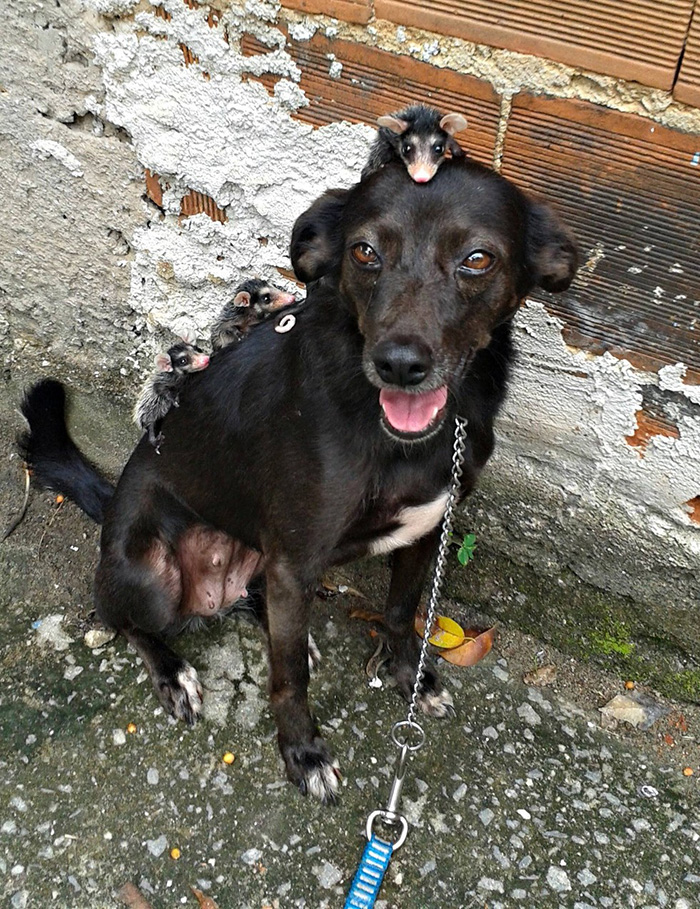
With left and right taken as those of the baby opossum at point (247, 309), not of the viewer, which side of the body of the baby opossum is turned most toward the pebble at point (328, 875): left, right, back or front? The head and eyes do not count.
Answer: right

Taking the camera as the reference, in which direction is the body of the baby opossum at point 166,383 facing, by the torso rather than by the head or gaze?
to the viewer's right

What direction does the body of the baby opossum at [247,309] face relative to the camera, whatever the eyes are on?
to the viewer's right

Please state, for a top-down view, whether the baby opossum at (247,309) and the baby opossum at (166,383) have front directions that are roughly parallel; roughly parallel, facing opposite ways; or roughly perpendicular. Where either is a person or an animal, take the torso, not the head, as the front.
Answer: roughly parallel

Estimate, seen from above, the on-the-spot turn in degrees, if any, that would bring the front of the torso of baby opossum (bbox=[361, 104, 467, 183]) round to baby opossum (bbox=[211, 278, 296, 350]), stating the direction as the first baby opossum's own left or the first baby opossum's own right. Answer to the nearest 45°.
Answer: approximately 135° to the first baby opossum's own right

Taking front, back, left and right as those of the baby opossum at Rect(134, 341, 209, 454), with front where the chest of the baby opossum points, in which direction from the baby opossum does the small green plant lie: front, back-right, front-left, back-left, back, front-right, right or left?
front

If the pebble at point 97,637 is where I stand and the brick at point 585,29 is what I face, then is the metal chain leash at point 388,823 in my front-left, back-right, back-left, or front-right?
front-right

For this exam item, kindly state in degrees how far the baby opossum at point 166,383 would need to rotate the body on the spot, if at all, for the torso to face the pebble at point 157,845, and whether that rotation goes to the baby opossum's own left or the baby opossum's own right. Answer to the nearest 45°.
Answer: approximately 90° to the baby opossum's own right

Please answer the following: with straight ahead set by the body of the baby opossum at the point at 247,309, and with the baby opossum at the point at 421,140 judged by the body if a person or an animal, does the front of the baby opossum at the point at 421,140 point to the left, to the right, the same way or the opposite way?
to the right

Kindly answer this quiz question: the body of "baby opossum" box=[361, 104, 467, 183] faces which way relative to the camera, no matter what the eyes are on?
toward the camera

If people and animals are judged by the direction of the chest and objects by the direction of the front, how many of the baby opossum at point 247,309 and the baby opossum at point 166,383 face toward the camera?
0

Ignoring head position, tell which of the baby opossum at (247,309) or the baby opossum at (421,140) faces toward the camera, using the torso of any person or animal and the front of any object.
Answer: the baby opossum at (421,140)

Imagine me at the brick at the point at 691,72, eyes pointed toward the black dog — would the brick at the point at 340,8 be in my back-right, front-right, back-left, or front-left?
front-right
